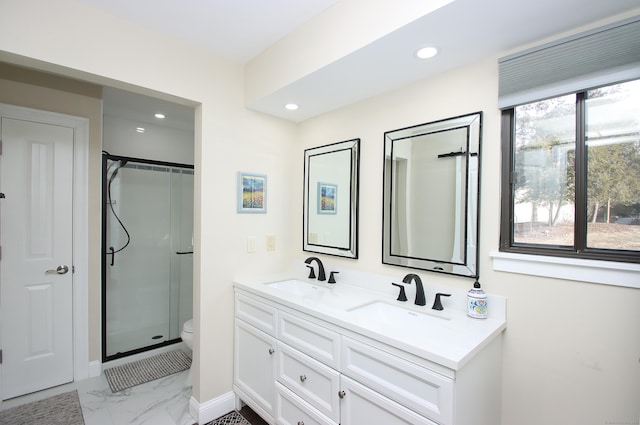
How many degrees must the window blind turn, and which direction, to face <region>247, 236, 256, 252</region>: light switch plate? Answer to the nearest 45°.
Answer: approximately 45° to its right

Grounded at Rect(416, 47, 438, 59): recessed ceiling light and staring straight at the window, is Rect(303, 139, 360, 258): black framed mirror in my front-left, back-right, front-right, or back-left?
back-left

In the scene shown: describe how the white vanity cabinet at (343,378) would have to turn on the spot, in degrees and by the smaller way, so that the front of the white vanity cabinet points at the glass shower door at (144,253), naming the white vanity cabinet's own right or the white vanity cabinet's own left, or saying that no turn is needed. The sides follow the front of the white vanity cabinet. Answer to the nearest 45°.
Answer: approximately 90° to the white vanity cabinet's own right

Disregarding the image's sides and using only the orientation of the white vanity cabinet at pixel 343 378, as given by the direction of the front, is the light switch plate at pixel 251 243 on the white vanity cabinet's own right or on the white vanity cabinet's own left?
on the white vanity cabinet's own right

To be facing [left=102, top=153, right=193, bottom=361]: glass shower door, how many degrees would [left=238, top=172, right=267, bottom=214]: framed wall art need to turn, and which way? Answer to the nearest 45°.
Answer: approximately 180°

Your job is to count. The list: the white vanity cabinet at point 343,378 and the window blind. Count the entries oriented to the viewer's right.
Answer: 0

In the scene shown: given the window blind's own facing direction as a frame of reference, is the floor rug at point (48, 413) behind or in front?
in front

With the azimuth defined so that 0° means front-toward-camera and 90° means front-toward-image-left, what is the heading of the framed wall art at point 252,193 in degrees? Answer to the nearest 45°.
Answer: approximately 315°

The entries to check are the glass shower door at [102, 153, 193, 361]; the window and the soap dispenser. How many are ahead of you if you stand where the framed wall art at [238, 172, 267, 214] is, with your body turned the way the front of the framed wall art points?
2
